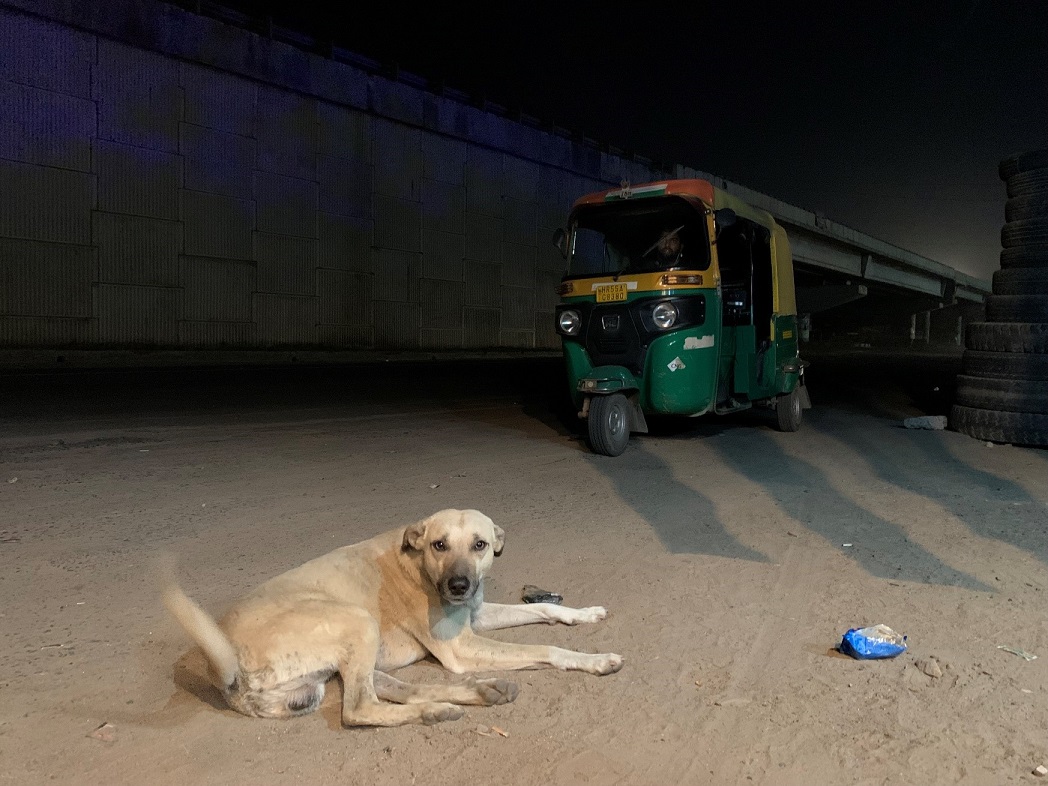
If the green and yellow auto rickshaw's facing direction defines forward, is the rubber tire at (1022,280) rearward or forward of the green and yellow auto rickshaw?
rearward

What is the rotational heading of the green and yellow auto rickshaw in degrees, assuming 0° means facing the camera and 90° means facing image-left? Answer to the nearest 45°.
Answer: approximately 45°

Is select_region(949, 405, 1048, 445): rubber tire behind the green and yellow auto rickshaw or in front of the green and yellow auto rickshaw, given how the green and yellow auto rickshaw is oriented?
behind

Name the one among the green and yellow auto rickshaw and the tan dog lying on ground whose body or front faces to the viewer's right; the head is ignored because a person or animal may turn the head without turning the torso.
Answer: the tan dog lying on ground

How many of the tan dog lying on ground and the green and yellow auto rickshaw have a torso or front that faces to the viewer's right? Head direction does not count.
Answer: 1

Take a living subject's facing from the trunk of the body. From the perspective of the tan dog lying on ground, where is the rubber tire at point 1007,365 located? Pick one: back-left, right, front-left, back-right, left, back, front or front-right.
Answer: front-left

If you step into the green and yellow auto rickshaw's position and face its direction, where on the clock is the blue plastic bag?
The blue plastic bag is roughly at 10 o'clock from the green and yellow auto rickshaw.

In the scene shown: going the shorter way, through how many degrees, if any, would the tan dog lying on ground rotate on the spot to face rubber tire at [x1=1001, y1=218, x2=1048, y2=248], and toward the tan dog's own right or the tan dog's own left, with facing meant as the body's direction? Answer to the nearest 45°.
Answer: approximately 45° to the tan dog's own left

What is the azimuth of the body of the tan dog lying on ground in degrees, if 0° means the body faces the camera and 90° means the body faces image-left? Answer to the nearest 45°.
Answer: approximately 270°

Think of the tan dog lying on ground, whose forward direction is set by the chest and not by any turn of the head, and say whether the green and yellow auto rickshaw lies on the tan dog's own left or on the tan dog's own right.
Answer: on the tan dog's own left
